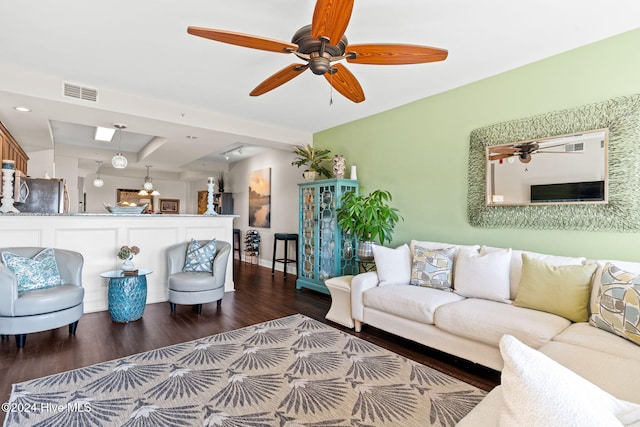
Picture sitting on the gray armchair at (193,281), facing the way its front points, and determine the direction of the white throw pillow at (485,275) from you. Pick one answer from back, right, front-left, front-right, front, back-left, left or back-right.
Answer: left

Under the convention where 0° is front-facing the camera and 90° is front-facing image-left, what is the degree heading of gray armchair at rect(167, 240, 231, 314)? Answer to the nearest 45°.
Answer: approximately 45°

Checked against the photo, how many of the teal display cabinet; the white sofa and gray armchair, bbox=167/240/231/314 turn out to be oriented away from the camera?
0

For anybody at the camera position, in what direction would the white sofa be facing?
facing the viewer and to the left of the viewer

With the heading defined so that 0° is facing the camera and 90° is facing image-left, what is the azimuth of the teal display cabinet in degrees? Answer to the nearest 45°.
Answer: approximately 45°

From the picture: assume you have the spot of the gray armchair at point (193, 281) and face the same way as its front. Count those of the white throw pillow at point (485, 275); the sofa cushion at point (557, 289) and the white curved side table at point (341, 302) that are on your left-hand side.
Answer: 3

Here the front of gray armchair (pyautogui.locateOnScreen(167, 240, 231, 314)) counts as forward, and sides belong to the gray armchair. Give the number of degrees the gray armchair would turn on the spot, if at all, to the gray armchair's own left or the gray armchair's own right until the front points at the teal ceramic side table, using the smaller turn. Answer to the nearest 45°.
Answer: approximately 45° to the gray armchair's own right

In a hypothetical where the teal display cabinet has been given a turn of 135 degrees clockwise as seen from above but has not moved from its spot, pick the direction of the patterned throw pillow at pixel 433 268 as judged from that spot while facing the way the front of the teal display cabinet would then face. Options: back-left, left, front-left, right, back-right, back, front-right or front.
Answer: back-right

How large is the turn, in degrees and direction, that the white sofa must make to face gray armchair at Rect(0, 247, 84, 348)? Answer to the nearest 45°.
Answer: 0° — it already faces it

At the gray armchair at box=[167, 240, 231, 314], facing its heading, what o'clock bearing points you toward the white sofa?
The white sofa is roughly at 9 o'clock from the gray armchair.

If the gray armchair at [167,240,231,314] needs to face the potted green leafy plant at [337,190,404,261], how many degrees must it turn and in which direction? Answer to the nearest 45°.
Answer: approximately 135° to its left

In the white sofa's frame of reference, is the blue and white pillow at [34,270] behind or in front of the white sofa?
in front

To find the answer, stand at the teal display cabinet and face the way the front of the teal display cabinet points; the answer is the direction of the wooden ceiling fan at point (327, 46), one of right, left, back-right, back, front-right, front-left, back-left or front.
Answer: front-left

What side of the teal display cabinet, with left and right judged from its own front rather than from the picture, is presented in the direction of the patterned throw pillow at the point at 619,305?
left
